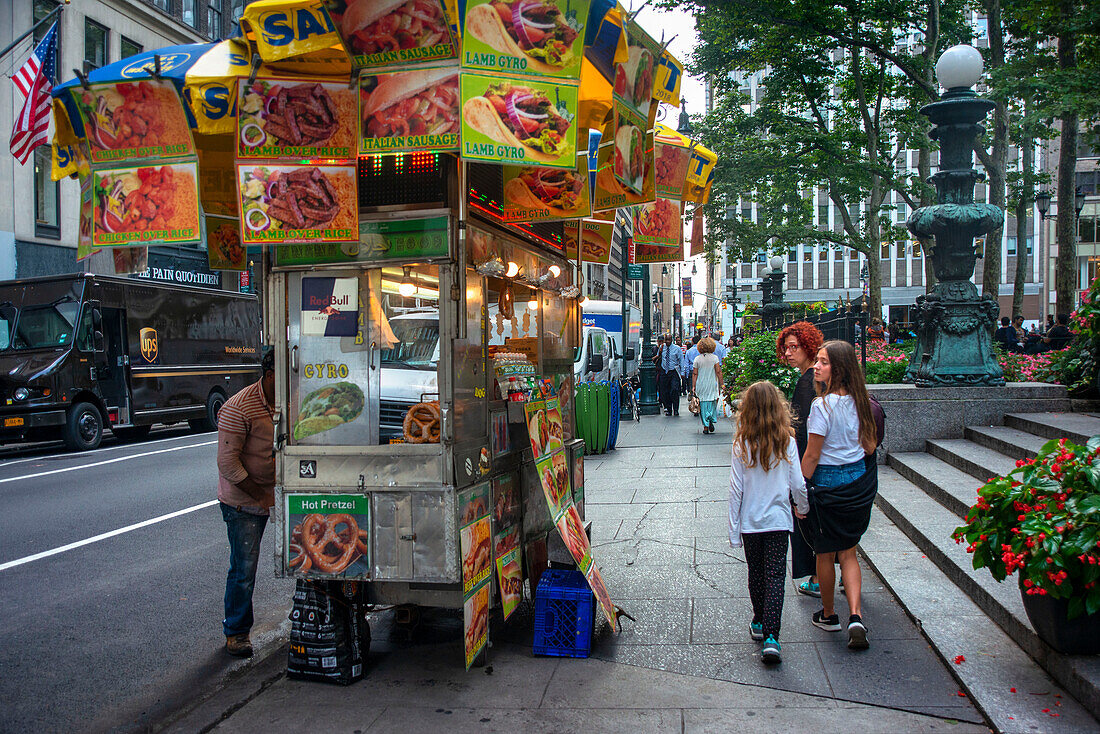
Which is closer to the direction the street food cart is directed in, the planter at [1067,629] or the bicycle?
the planter

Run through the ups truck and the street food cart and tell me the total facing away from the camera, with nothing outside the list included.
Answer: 0

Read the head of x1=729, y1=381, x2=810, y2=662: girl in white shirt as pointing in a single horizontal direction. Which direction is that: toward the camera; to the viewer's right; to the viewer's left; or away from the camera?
away from the camera

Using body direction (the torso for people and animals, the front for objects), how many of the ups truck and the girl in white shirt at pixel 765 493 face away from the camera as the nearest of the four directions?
1

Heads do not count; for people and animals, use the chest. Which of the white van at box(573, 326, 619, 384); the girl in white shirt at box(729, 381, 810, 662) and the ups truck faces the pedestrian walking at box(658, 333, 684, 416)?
the girl in white shirt

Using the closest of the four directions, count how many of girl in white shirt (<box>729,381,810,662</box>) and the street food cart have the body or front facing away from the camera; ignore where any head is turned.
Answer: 1

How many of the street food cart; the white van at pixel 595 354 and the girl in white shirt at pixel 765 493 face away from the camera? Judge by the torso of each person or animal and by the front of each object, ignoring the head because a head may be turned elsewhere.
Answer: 1

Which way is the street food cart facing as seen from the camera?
to the viewer's right

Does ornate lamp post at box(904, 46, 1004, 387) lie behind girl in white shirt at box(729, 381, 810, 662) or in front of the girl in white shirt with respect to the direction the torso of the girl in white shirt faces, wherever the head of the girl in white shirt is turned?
in front

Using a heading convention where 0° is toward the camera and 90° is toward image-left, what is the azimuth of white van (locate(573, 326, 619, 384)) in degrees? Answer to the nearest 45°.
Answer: approximately 45°

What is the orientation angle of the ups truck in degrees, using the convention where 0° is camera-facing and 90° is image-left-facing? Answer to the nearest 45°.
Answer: approximately 45°

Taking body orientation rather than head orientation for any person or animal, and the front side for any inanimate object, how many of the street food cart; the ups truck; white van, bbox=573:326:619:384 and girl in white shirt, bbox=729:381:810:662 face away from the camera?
1
